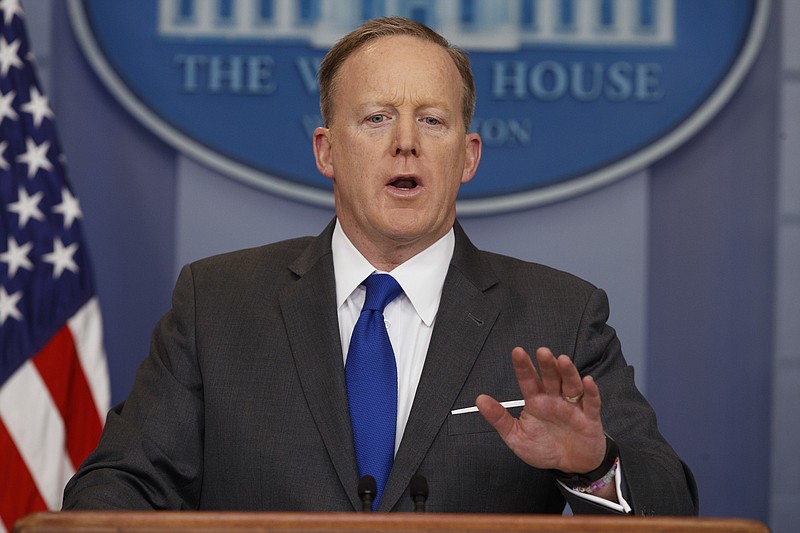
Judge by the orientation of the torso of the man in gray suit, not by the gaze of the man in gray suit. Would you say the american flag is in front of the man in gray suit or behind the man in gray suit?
behind

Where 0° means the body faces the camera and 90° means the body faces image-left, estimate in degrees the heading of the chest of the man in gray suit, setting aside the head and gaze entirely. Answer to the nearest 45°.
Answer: approximately 0°

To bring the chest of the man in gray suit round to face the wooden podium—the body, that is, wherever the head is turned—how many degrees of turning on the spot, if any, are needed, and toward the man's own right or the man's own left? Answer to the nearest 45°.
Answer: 0° — they already face it

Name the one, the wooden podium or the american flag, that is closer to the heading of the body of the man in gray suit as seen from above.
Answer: the wooden podium
